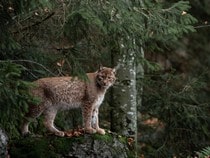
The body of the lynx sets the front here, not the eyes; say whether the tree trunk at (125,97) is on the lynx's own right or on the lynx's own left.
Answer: on the lynx's own left

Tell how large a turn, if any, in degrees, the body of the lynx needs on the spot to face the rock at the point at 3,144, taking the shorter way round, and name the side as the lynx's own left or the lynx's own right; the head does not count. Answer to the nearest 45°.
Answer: approximately 135° to the lynx's own right

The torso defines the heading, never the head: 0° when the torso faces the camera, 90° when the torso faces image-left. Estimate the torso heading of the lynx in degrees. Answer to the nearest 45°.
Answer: approximately 270°

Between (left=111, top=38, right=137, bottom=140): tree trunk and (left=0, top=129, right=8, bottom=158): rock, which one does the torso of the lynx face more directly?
the tree trunk
